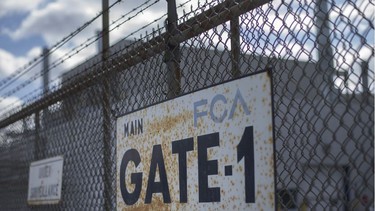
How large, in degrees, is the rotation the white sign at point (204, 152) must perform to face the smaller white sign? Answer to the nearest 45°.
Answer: approximately 90° to its right

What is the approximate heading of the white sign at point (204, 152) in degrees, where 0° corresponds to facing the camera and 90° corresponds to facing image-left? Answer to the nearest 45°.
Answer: approximately 45°

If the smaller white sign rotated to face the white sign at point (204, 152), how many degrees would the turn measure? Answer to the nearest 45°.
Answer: approximately 45° to its left

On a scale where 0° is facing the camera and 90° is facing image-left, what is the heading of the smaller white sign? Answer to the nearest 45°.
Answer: approximately 45°
